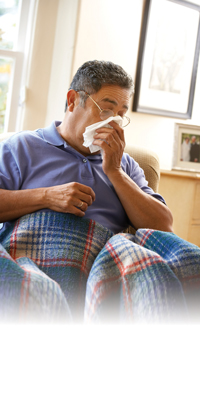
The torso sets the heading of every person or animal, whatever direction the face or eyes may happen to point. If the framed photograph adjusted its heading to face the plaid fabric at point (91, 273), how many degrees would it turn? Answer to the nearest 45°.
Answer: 0° — it already faces it

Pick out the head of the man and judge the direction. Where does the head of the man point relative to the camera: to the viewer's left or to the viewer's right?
to the viewer's right

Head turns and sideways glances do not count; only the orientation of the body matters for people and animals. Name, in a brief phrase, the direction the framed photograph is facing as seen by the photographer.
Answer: facing the viewer

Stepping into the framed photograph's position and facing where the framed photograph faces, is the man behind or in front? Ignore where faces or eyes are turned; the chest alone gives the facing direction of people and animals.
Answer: in front
